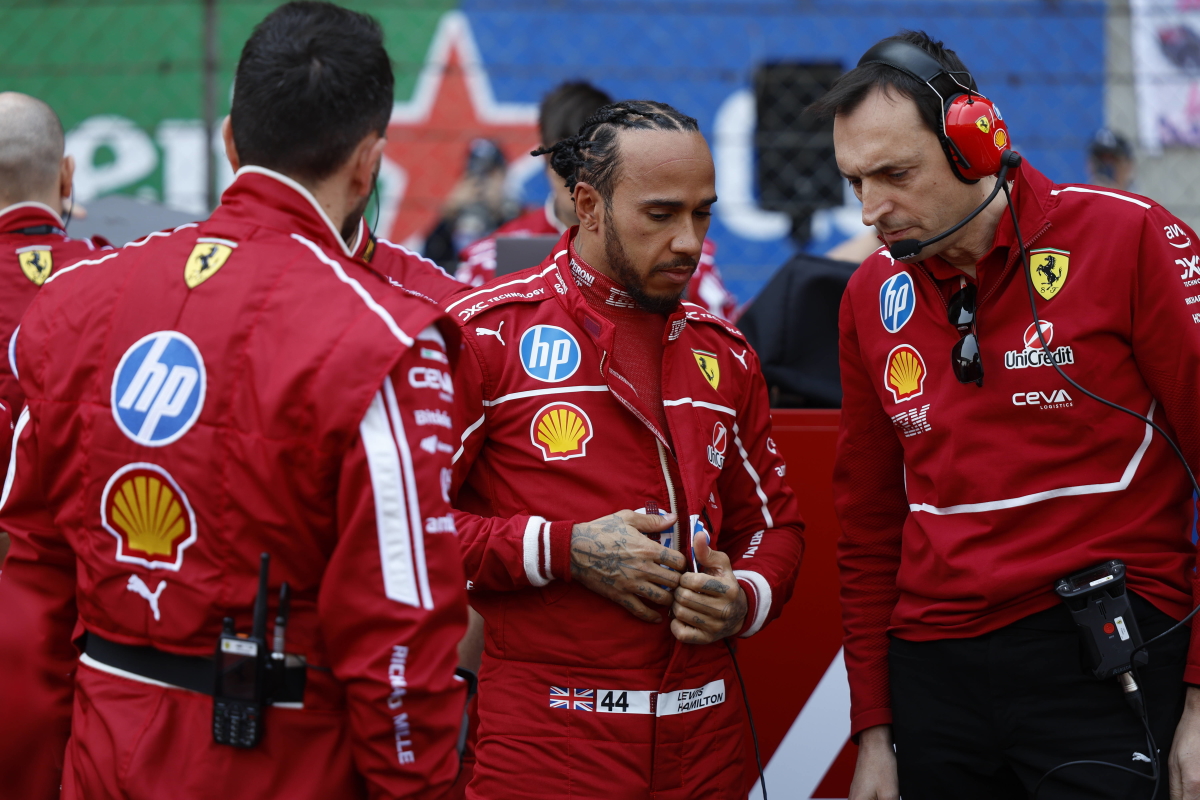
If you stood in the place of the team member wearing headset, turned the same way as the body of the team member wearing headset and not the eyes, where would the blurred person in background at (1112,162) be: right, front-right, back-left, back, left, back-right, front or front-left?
back-right

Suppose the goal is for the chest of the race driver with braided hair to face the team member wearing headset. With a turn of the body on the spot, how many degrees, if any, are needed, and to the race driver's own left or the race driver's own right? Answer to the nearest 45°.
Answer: approximately 45° to the race driver's own left

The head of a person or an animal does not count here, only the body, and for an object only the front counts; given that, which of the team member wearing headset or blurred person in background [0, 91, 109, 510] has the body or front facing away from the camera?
the blurred person in background

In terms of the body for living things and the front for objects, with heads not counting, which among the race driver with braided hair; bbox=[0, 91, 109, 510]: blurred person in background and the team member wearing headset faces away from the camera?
the blurred person in background

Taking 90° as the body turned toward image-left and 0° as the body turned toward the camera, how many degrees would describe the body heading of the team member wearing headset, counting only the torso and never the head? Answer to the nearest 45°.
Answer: approximately 45°

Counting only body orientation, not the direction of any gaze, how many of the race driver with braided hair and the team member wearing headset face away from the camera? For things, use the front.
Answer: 0

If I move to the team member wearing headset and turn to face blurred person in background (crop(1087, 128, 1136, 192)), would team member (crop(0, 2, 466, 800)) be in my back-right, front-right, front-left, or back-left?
back-left

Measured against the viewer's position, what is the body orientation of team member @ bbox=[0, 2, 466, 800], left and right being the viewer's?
facing away from the viewer and to the right of the viewer

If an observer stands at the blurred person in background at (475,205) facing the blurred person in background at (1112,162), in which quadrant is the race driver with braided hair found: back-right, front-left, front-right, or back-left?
front-right

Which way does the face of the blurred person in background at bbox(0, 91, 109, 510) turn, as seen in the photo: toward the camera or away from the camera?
away from the camera

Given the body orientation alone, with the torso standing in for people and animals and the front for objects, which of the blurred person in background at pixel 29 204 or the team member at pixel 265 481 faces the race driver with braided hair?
the team member

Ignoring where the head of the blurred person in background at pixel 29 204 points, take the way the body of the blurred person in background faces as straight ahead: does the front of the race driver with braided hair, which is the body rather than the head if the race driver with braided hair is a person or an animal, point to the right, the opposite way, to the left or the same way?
the opposite way

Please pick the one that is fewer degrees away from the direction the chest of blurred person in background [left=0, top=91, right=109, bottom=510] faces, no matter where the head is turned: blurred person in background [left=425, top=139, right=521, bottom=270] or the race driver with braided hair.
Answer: the blurred person in background

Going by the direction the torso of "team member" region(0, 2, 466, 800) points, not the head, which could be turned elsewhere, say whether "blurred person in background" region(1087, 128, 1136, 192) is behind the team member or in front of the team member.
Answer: in front

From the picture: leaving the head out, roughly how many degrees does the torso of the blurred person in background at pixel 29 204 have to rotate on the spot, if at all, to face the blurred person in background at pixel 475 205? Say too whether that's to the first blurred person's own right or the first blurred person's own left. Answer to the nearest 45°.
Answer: approximately 45° to the first blurred person's own right

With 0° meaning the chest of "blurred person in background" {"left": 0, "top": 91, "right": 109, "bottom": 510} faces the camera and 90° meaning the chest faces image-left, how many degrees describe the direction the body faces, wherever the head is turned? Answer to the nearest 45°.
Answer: approximately 180°

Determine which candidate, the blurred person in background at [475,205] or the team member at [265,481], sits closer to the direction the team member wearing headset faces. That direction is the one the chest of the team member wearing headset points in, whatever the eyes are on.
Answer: the team member
